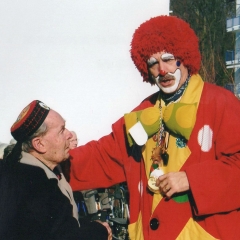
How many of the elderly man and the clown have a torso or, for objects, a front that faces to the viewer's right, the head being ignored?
1

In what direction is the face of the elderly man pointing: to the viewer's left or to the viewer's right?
to the viewer's right

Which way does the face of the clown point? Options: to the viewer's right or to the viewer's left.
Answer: to the viewer's left

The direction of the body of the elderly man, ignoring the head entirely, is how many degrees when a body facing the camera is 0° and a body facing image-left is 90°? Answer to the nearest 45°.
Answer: approximately 270°

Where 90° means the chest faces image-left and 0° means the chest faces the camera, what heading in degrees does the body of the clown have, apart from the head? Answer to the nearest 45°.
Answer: approximately 45°

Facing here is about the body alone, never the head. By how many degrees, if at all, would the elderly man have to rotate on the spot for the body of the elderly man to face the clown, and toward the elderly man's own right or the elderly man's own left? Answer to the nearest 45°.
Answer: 0° — they already face them
